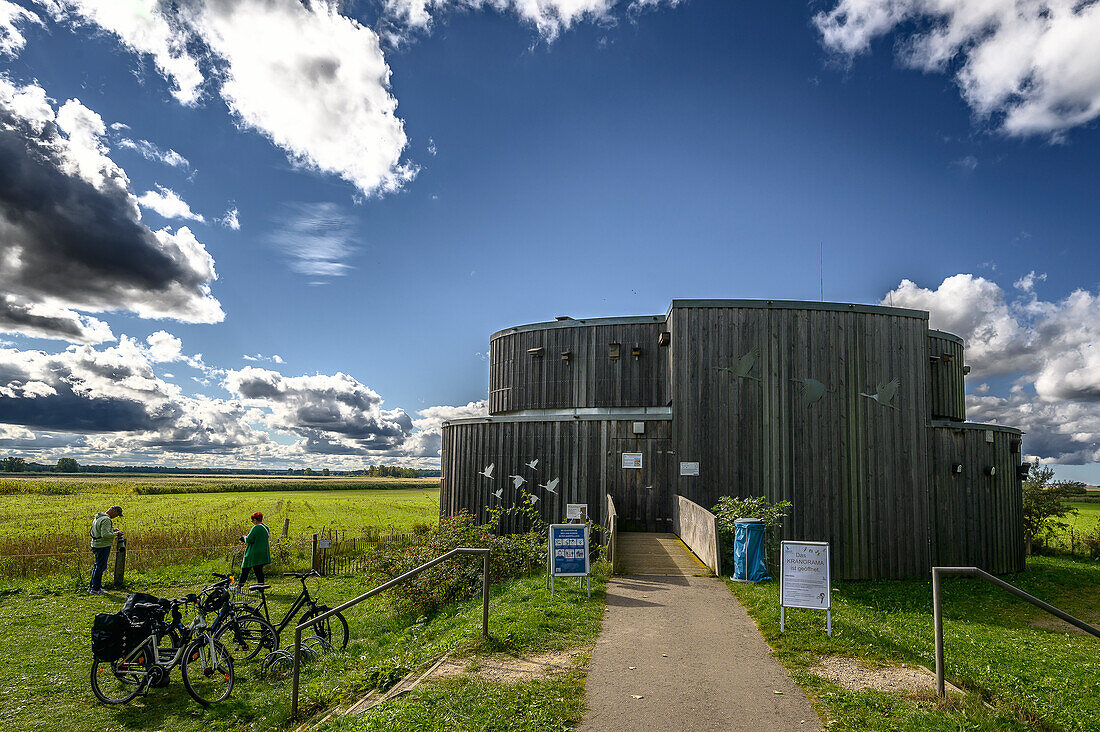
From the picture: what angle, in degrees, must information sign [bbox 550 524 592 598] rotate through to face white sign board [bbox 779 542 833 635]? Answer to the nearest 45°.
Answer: approximately 45° to its left

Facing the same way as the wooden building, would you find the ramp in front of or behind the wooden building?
in front

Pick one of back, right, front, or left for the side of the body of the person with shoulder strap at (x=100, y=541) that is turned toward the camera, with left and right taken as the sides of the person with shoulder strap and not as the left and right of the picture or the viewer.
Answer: right

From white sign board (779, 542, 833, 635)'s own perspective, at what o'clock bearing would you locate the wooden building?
The wooden building is roughly at 6 o'clock from the white sign board.

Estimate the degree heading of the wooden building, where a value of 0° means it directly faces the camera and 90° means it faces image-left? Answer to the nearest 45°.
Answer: approximately 0°

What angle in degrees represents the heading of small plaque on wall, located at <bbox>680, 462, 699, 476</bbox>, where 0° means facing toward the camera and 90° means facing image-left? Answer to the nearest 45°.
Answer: approximately 0°

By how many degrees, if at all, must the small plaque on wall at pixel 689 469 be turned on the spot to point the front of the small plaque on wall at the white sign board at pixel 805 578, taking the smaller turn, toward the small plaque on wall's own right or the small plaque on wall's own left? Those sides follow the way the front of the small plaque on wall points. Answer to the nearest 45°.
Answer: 0° — it already faces it

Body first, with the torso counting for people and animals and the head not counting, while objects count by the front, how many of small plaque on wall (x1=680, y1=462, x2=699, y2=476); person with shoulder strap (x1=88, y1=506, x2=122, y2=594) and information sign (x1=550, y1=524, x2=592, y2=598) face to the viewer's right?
1

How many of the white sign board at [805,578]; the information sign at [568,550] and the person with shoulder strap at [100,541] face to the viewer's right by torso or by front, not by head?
1

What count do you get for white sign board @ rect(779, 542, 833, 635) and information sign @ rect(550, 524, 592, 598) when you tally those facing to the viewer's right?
0
